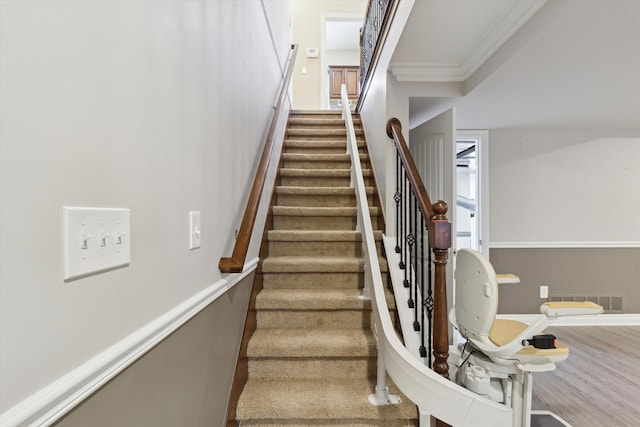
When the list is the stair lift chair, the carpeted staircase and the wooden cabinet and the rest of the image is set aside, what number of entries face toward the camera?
2

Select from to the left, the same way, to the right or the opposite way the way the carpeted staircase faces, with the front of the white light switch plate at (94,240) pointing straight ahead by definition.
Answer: to the right

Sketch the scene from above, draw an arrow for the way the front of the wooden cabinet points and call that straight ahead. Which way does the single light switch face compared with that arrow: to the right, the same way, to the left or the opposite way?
to the left

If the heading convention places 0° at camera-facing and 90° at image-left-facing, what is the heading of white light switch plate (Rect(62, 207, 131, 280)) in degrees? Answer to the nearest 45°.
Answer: approximately 315°

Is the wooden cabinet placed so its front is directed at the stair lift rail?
yes

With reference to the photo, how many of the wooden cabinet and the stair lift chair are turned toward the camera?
1

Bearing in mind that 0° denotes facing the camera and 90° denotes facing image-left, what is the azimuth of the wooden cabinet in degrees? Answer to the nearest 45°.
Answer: approximately 0°
